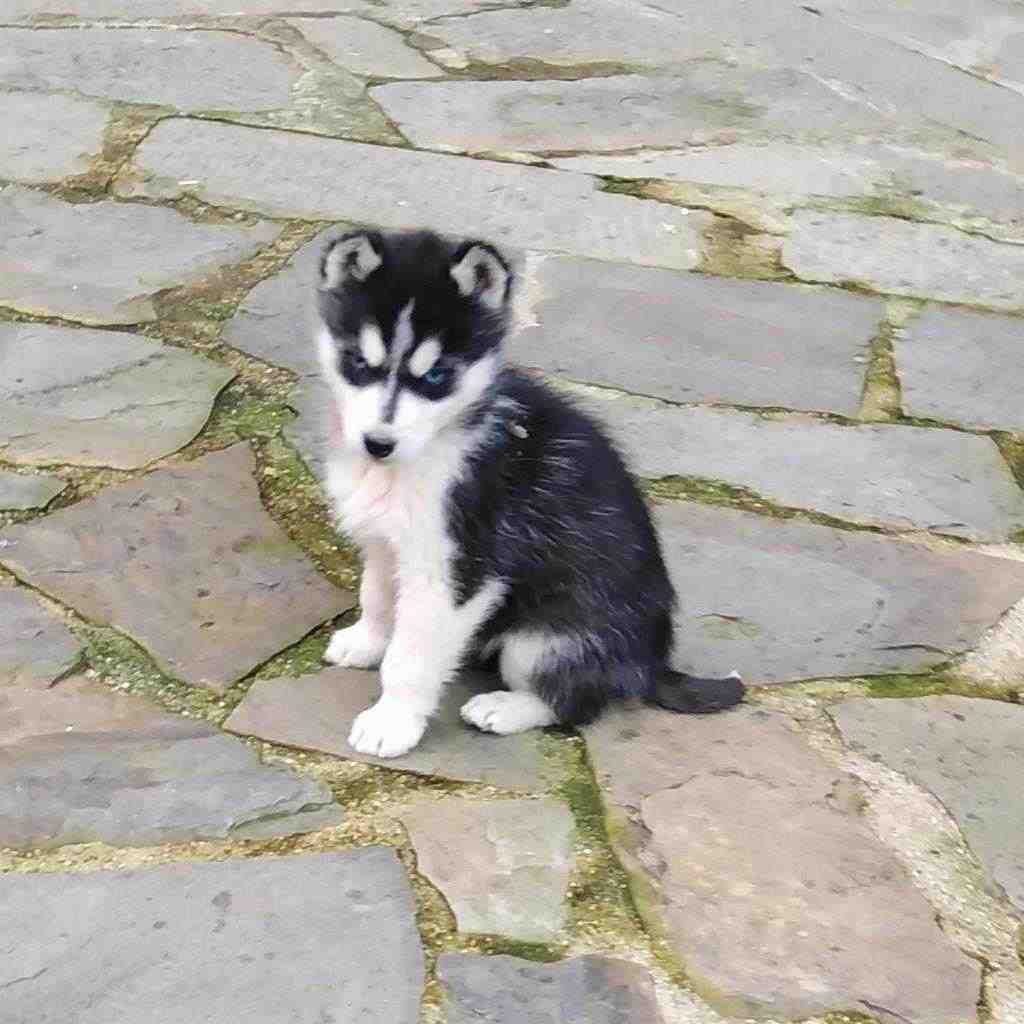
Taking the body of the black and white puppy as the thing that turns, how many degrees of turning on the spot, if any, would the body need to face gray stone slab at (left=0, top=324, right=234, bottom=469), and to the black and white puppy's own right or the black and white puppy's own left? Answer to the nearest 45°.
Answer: approximately 90° to the black and white puppy's own right

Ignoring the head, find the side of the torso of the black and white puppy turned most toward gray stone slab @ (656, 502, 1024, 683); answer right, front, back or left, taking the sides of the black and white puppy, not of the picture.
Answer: back

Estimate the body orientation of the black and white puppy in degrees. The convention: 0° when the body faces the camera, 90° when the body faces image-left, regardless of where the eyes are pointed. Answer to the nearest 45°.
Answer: approximately 45°

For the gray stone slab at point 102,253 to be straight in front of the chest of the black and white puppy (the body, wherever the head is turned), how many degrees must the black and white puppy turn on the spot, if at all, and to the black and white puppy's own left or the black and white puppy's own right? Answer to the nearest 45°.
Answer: approximately 90° to the black and white puppy's own right

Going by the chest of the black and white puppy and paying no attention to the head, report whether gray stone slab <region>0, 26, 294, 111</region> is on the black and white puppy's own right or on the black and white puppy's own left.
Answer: on the black and white puppy's own right

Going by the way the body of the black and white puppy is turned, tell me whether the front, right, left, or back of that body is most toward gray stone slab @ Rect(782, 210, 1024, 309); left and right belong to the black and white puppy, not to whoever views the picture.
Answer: back

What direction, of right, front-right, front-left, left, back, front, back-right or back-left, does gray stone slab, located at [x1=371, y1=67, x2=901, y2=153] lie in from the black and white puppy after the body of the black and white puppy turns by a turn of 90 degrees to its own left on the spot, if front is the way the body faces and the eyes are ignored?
back-left

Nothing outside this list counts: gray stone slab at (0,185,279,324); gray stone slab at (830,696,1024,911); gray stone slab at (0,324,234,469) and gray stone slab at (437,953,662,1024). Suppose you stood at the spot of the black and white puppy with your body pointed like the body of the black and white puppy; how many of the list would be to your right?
2

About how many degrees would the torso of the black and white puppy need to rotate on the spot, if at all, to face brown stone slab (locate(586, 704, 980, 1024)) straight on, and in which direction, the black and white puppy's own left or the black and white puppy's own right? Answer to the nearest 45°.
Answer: approximately 90° to the black and white puppy's own left

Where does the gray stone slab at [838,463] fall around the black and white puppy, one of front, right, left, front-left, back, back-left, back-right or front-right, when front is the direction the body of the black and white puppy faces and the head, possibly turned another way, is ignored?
back
